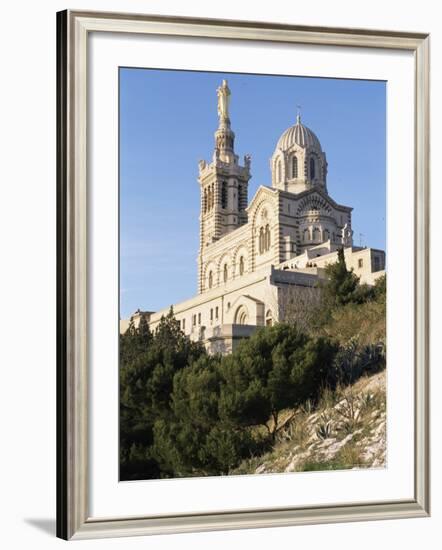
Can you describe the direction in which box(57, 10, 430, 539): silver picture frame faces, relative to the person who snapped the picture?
facing the viewer and to the right of the viewer
